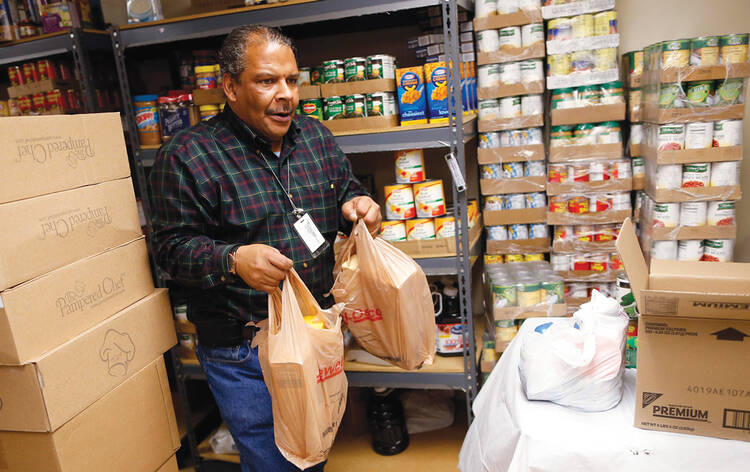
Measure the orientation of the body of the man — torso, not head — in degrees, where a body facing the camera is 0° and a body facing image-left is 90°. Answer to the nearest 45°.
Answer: approximately 315°

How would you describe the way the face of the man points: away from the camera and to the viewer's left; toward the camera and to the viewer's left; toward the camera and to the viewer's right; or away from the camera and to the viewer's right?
toward the camera and to the viewer's right

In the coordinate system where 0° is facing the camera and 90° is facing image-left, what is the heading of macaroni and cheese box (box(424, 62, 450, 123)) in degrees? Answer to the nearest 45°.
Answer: approximately 0°

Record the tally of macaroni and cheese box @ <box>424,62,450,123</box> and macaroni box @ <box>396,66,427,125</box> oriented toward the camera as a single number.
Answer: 2

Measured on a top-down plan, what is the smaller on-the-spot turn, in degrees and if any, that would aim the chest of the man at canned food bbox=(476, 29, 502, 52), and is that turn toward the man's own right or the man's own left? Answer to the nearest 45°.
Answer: approximately 90° to the man's own left

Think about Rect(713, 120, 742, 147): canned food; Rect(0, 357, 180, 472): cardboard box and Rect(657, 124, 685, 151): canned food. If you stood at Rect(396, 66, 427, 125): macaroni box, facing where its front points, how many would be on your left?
2

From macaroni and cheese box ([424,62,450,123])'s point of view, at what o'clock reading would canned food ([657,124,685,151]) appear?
The canned food is roughly at 9 o'clock from the macaroni and cheese box.

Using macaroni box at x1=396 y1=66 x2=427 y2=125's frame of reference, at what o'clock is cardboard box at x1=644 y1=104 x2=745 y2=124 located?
The cardboard box is roughly at 9 o'clock from the macaroni box.

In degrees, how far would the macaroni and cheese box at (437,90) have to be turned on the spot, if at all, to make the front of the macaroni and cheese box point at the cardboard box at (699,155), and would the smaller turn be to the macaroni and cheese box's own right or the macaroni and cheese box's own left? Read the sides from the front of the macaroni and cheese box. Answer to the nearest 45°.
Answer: approximately 90° to the macaroni and cheese box's own left
